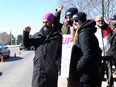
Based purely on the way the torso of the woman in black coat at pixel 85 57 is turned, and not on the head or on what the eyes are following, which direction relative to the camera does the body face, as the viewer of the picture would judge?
to the viewer's left
